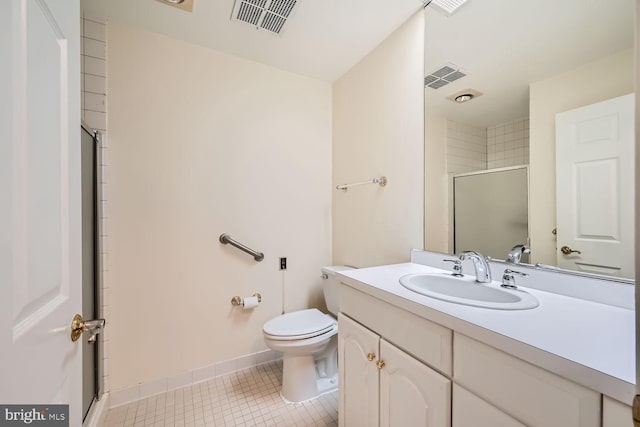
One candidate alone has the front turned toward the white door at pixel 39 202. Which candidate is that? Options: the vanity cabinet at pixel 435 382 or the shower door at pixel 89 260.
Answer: the vanity cabinet

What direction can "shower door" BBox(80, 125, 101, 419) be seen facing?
to the viewer's right

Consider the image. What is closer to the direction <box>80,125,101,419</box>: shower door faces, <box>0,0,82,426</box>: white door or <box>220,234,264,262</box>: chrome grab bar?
the chrome grab bar

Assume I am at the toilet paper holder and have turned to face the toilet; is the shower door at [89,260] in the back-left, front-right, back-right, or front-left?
back-right

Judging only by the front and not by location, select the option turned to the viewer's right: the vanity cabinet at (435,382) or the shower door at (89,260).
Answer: the shower door

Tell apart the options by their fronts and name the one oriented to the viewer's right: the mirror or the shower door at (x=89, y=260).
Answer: the shower door

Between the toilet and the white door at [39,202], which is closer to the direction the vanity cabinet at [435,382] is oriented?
the white door

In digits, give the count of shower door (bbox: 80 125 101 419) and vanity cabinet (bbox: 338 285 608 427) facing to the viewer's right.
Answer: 1

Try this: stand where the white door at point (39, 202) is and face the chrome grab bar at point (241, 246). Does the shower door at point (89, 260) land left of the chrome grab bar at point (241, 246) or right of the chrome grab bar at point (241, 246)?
left

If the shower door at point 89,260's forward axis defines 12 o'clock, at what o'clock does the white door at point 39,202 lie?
The white door is roughly at 3 o'clock from the shower door.

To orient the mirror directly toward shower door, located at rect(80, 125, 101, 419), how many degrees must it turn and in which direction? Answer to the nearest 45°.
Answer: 0° — it already faces it
